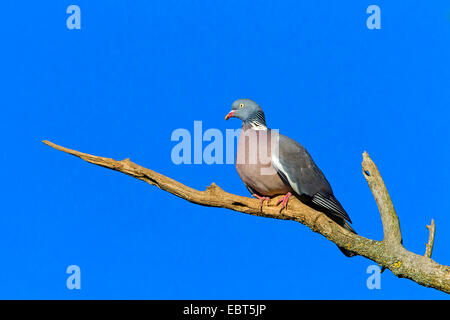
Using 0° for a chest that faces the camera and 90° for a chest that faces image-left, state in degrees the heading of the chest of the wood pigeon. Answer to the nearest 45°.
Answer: approximately 45°
